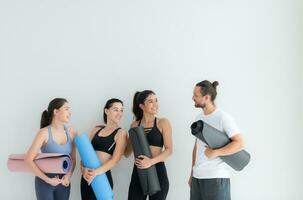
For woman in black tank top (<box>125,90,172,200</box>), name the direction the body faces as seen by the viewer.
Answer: toward the camera

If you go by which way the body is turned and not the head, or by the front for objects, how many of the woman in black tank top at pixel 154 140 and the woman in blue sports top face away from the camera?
0

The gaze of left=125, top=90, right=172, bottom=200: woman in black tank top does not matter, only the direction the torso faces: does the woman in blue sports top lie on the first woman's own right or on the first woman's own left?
on the first woman's own right

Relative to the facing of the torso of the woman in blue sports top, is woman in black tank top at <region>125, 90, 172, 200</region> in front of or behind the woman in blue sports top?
in front
